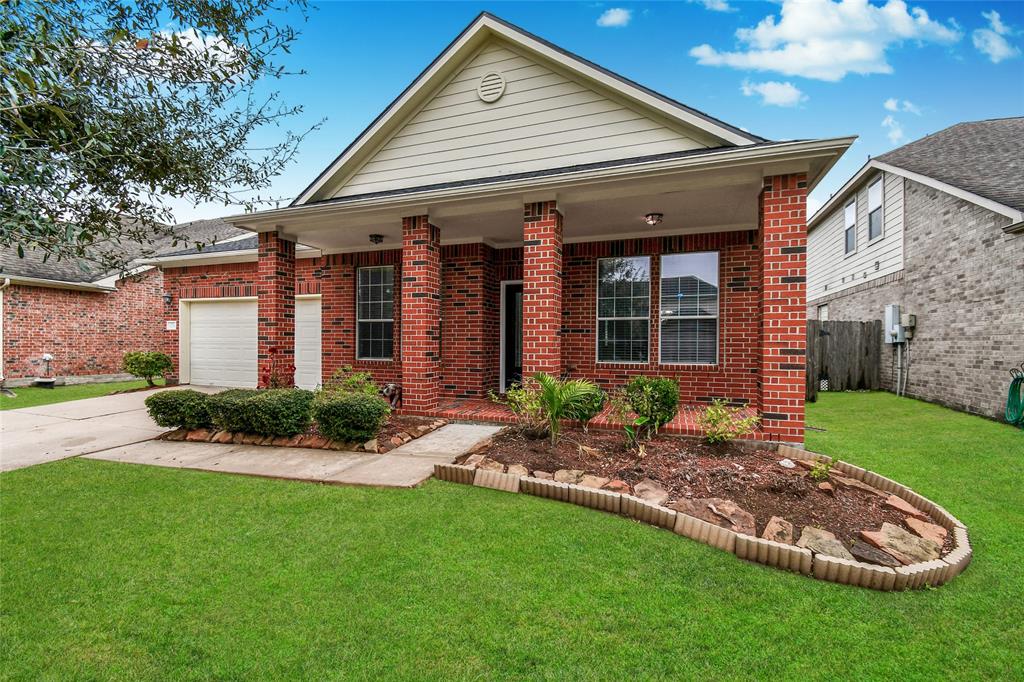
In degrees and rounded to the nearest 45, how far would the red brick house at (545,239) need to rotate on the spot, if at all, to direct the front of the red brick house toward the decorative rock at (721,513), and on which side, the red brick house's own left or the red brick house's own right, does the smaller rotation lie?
approximately 45° to the red brick house's own left

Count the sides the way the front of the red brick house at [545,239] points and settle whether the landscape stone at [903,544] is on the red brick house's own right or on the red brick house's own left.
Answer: on the red brick house's own left

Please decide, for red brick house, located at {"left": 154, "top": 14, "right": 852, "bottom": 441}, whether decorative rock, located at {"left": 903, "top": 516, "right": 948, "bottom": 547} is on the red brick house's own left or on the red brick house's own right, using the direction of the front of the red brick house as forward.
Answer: on the red brick house's own left

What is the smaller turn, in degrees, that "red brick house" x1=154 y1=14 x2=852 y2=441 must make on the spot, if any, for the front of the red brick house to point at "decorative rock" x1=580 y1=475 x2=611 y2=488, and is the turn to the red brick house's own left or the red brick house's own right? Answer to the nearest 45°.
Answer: approximately 45° to the red brick house's own left

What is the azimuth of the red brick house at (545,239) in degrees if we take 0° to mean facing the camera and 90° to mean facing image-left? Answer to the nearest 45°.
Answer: approximately 45°

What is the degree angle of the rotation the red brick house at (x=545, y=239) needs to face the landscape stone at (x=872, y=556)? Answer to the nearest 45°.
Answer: approximately 45° to its left

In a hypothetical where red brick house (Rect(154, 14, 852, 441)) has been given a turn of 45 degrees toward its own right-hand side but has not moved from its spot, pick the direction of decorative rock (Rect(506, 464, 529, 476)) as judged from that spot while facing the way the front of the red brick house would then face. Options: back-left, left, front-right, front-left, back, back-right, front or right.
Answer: left

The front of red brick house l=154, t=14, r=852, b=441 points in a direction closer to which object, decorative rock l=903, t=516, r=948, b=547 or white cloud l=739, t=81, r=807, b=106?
the decorative rock

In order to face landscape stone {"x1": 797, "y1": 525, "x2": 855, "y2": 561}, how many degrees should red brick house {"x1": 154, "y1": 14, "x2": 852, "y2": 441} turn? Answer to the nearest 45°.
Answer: approximately 45° to its left
